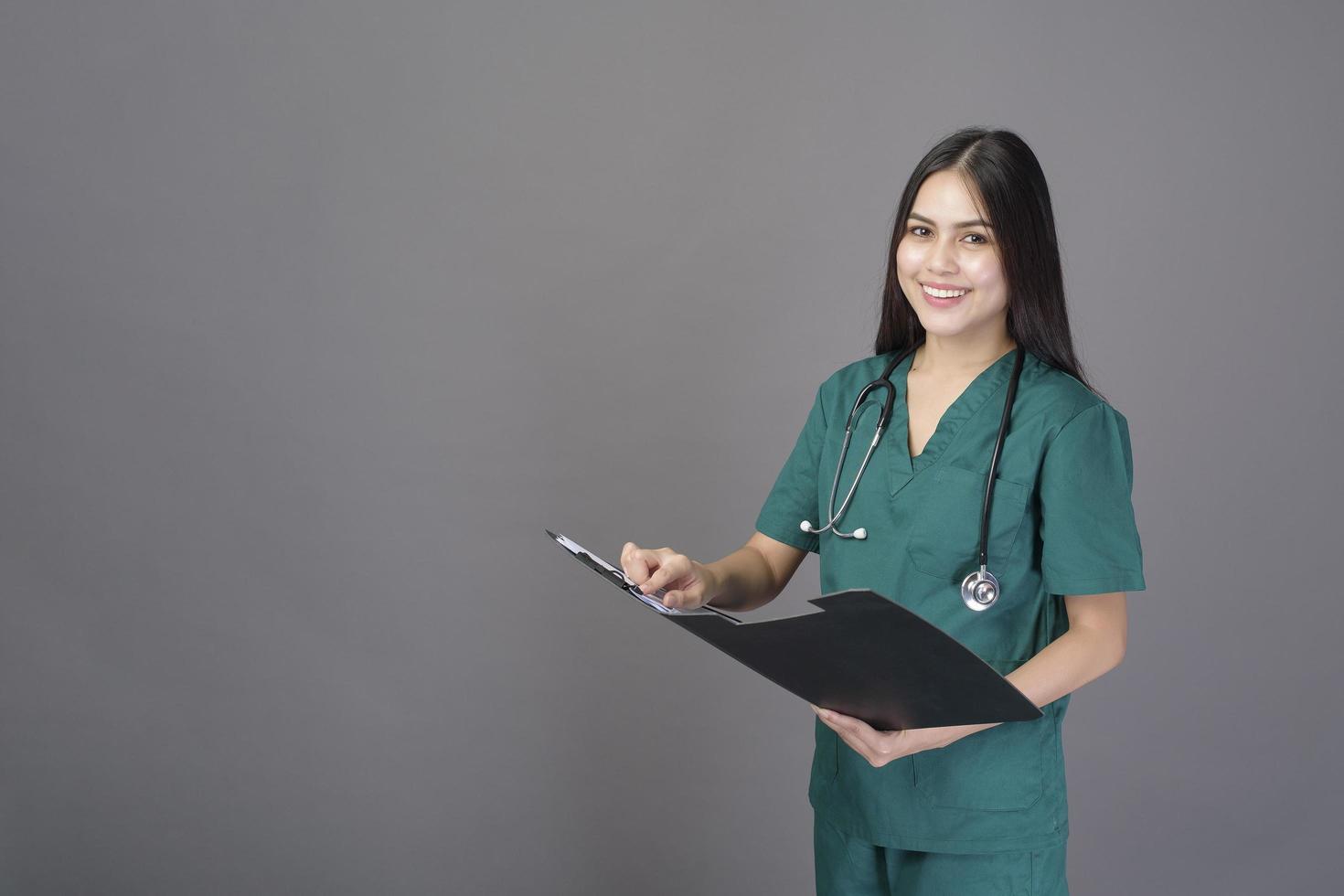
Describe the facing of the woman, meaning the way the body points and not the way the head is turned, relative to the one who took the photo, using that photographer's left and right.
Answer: facing the viewer and to the left of the viewer
